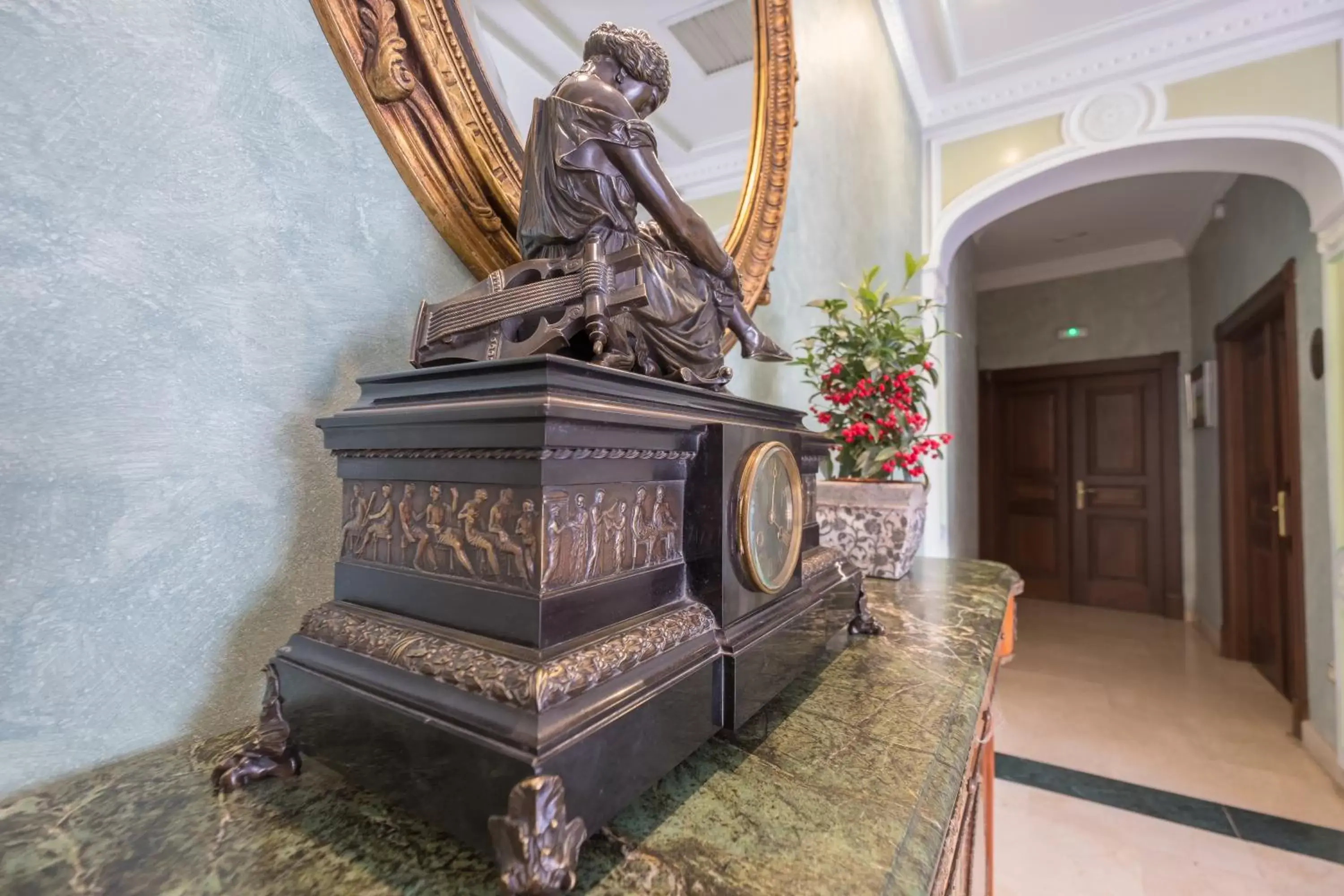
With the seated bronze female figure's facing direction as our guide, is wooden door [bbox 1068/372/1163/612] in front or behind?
in front

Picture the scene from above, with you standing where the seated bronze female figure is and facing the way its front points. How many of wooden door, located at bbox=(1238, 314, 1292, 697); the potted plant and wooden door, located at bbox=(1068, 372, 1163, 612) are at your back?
0

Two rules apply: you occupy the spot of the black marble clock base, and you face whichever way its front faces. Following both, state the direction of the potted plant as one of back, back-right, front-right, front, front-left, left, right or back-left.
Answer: left

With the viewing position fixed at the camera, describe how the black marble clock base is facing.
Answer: facing the viewer and to the right of the viewer

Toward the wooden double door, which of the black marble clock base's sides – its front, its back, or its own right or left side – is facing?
left

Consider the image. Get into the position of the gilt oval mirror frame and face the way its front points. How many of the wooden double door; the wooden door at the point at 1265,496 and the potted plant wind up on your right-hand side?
0

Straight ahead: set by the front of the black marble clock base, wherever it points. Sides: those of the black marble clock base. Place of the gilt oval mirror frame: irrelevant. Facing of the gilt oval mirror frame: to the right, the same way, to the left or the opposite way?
the same way

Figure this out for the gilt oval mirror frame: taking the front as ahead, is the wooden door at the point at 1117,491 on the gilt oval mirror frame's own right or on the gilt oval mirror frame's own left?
on the gilt oval mirror frame's own left

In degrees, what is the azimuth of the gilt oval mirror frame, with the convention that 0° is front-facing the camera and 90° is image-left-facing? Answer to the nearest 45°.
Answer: approximately 315°

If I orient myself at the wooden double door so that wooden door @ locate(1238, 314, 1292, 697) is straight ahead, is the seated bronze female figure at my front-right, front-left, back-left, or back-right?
front-right

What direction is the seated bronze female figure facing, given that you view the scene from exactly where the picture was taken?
facing to the right of the viewer

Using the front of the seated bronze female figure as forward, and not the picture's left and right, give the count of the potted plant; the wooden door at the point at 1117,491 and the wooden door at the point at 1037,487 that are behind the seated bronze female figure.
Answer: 0

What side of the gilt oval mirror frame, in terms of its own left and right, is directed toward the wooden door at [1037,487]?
left

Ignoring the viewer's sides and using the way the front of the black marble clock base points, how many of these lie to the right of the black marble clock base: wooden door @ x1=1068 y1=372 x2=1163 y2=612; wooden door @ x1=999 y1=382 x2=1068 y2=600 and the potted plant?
0
